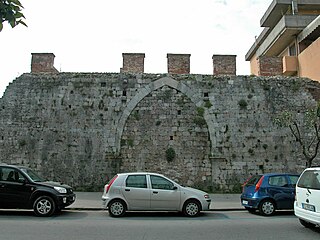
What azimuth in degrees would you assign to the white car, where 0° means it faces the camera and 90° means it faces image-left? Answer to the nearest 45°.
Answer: approximately 225°

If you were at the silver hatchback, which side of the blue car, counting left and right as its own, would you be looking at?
back

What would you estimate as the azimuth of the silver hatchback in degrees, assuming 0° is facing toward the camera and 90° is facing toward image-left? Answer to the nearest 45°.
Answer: approximately 270°

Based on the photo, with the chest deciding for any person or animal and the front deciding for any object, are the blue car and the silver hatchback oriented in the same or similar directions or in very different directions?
same or similar directions

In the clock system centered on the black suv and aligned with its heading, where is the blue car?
The blue car is roughly at 11 o'clock from the black suv.

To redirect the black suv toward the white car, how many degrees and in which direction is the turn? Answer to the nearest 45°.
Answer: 0° — it already faces it

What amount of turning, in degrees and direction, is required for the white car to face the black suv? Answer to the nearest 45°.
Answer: approximately 135° to its left

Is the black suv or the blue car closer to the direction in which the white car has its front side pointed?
the blue car

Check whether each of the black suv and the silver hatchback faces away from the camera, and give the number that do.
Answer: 0

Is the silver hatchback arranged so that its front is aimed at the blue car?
yes

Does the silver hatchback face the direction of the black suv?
no

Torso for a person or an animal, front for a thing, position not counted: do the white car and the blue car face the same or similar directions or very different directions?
same or similar directions
